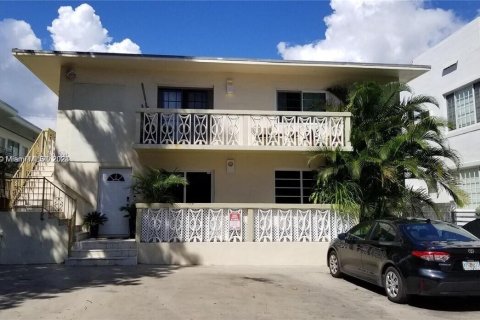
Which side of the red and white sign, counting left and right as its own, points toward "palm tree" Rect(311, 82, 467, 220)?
left

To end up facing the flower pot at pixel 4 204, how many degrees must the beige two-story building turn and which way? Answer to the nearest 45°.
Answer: approximately 90° to its right

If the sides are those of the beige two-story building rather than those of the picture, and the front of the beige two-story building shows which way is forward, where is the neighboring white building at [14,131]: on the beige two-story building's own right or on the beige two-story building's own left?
on the beige two-story building's own right

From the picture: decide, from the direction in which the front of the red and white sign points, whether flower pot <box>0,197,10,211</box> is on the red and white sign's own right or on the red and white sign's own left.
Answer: on the red and white sign's own right

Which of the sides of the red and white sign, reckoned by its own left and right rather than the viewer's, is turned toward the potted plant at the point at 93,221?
right

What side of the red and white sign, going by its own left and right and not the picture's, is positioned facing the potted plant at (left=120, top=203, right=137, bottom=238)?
right

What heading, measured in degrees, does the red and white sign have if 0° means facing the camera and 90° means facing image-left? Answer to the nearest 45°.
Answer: approximately 0°

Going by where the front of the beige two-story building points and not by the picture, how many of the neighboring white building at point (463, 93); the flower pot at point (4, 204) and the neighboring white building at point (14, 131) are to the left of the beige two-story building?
1

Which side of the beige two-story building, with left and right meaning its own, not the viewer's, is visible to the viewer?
front

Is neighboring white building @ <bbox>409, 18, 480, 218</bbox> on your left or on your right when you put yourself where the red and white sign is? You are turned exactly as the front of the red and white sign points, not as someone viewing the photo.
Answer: on your left
